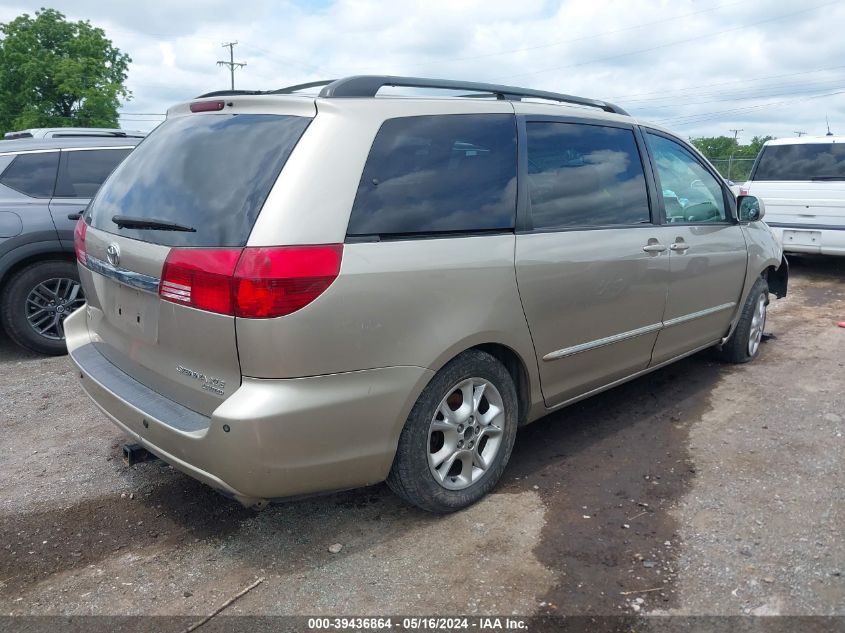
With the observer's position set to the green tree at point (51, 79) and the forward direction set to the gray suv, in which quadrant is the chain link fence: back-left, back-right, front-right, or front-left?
front-left

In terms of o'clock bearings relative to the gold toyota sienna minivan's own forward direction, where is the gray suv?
The gray suv is roughly at 9 o'clock from the gold toyota sienna minivan.

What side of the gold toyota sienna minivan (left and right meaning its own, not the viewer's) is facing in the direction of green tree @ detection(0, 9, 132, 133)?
left

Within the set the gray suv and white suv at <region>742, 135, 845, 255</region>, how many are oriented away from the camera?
1

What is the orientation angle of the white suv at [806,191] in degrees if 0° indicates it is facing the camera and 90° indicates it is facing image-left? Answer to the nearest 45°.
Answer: approximately 180°

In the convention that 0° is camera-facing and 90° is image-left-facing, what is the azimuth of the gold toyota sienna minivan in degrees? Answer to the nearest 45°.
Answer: approximately 225°

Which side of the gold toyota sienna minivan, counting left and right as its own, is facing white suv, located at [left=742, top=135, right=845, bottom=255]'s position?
front

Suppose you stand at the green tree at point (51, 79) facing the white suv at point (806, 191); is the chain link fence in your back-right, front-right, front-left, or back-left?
front-left

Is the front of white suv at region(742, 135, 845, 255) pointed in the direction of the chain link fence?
yes

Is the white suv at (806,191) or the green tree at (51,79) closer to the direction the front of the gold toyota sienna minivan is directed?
the white suv

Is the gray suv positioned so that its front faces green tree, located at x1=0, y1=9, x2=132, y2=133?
no

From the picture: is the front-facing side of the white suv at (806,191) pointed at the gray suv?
no
